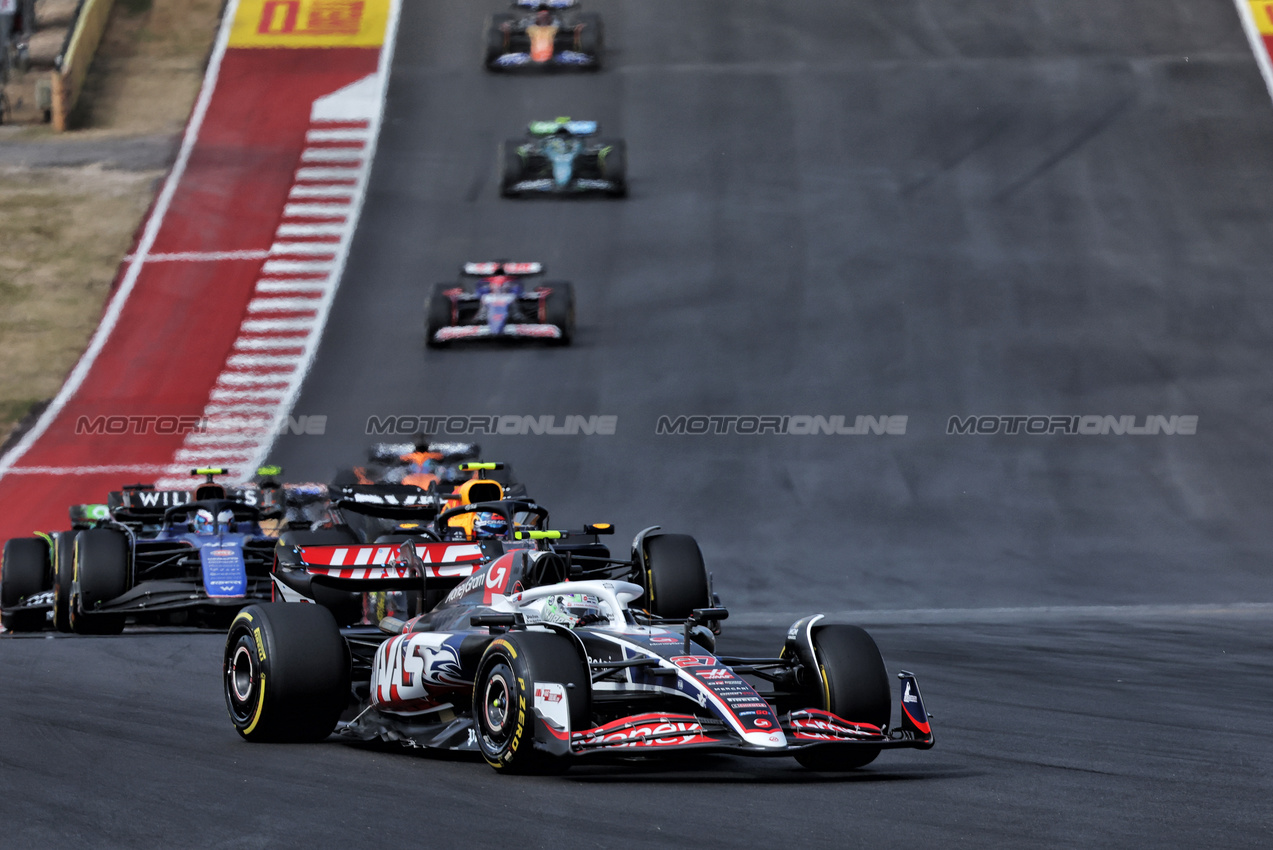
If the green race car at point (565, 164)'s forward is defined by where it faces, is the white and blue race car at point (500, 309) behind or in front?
in front

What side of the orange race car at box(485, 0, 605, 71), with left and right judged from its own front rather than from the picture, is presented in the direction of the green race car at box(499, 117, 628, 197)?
front

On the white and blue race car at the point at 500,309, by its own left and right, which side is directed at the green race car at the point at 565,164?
back

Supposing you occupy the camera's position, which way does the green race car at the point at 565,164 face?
facing the viewer

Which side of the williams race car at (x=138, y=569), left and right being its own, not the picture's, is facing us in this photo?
front

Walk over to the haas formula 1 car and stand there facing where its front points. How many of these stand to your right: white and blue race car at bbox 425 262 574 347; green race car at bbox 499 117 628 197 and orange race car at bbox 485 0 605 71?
0

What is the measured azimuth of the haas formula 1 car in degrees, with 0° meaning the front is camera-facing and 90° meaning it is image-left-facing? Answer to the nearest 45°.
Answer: approximately 315°

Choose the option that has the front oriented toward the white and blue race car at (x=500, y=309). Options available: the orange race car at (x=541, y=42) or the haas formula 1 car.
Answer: the orange race car

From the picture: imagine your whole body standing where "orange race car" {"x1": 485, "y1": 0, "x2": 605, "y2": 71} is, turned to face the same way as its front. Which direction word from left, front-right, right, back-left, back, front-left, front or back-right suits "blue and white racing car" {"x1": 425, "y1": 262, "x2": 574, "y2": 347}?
front

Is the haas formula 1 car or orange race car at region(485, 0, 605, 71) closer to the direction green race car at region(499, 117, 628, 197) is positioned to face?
the haas formula 1 car
